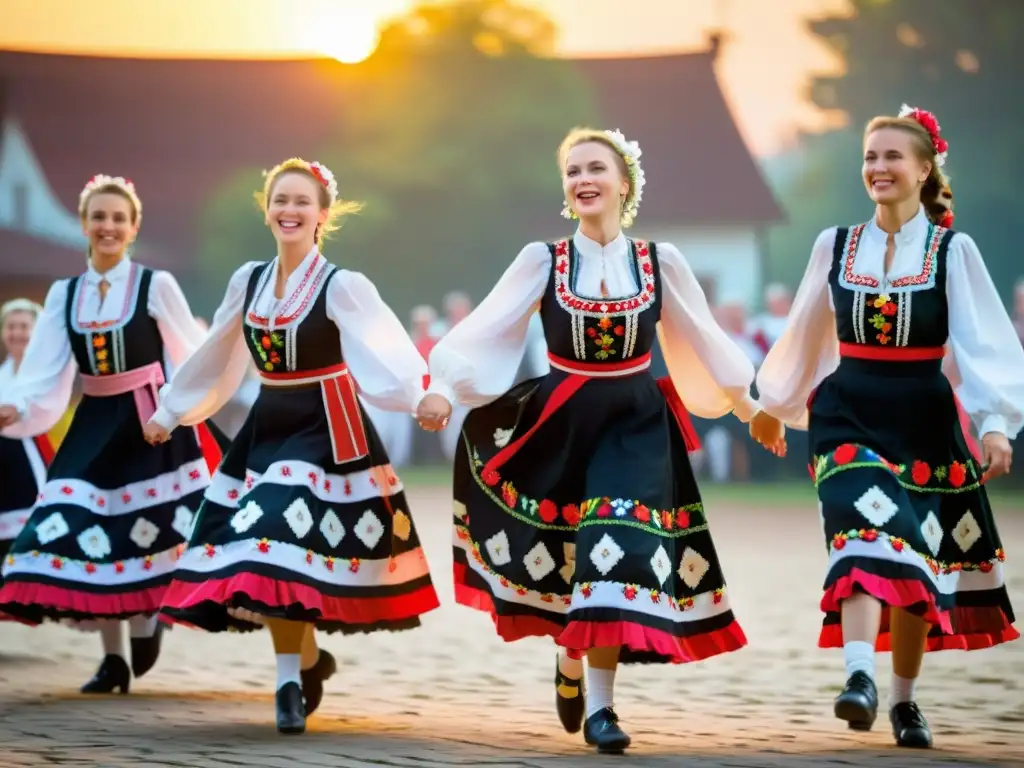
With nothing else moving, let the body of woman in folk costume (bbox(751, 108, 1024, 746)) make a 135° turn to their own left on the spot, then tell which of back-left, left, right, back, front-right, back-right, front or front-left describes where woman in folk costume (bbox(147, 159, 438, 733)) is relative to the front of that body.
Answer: back-left

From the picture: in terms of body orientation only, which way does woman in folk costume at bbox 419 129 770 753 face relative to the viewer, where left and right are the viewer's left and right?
facing the viewer

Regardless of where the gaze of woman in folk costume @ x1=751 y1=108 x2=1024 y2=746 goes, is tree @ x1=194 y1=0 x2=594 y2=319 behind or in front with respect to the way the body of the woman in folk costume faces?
behind

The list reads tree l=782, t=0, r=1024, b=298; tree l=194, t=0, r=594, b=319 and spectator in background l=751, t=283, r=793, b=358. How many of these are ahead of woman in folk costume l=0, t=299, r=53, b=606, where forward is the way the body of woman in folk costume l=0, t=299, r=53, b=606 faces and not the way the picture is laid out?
0

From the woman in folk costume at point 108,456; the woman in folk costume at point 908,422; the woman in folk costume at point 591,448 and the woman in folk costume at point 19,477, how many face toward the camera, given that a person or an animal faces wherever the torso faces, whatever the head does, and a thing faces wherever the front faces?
4

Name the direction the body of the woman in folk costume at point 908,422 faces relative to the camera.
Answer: toward the camera

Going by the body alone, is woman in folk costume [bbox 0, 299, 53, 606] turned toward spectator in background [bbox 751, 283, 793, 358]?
no

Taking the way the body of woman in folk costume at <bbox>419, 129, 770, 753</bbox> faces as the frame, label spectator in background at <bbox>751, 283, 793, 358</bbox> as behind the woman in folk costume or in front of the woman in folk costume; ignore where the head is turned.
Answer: behind

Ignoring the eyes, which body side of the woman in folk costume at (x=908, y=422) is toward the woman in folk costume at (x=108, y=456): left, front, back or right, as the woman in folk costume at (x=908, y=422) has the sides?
right

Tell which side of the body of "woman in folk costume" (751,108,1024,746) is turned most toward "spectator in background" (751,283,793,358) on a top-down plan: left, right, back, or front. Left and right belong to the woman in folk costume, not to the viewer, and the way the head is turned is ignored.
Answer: back

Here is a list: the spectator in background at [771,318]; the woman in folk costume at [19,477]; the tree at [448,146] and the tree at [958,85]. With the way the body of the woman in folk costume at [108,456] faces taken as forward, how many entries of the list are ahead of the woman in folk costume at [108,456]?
0

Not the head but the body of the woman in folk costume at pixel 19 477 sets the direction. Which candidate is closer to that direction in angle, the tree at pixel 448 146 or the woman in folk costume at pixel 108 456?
the woman in folk costume

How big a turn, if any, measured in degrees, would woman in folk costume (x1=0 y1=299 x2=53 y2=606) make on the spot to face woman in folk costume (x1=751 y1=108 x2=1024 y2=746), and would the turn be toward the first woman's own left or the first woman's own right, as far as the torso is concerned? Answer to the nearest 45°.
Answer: approximately 45° to the first woman's own left

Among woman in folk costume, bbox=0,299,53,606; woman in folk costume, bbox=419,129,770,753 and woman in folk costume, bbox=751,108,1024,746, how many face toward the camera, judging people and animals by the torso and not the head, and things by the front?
3

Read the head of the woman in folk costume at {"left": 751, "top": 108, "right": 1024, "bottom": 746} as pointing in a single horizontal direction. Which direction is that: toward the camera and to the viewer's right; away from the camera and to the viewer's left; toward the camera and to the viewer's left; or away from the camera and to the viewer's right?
toward the camera and to the viewer's left

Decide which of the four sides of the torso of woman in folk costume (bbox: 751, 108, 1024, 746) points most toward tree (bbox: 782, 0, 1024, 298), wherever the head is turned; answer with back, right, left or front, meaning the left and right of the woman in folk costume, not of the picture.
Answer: back

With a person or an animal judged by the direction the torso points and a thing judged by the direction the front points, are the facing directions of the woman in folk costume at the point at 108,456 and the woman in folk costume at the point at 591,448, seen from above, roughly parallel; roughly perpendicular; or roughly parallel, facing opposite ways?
roughly parallel
